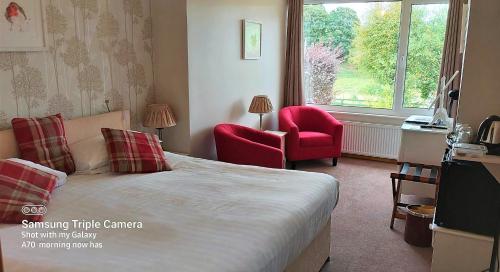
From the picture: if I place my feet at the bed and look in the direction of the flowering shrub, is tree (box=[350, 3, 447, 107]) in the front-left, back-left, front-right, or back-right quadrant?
front-right

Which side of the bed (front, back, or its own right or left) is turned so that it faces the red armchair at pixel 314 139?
left

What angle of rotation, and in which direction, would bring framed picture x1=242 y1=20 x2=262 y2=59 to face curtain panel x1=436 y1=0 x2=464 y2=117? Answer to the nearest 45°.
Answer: approximately 45° to its left

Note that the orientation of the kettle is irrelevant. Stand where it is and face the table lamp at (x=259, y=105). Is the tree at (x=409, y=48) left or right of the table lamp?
right

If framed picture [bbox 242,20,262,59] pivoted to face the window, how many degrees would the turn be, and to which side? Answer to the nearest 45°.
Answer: approximately 45° to its left

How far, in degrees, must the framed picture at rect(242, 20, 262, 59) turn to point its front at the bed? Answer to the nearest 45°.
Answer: approximately 45° to its right

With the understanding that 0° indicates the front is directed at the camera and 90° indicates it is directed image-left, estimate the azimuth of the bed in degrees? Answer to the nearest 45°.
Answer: approximately 315°

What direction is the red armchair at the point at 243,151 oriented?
to the viewer's right

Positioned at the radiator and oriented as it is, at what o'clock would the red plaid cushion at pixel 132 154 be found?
The red plaid cushion is roughly at 1 o'clock from the radiator.

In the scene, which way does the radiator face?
toward the camera

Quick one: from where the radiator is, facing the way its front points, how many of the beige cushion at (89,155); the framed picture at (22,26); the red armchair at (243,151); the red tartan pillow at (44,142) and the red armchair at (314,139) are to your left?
0

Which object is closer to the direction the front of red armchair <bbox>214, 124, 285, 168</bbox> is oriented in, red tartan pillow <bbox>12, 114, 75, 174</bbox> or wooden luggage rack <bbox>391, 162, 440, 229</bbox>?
the wooden luggage rack

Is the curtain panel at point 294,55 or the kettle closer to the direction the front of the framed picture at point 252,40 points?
the kettle

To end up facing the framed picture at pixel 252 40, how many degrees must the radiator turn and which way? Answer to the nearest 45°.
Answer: approximately 45° to its right
